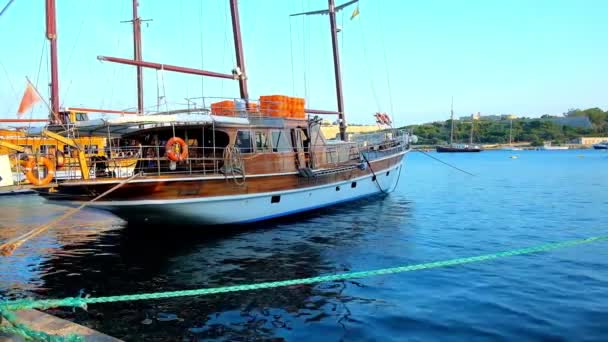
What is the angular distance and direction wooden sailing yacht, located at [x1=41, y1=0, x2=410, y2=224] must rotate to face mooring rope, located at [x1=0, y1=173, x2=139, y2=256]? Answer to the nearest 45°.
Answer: approximately 135° to its right

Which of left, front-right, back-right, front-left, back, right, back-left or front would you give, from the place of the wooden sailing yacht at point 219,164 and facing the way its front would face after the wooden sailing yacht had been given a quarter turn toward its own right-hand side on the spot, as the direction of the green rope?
front-right

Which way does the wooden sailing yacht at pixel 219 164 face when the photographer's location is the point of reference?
facing away from the viewer and to the right of the viewer

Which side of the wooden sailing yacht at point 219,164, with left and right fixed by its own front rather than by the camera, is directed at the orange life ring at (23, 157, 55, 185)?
back
